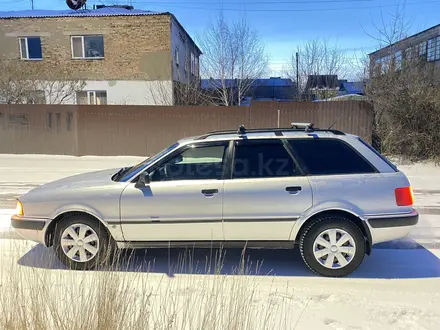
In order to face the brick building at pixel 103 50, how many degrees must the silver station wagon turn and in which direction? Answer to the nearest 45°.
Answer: approximately 90° to its right

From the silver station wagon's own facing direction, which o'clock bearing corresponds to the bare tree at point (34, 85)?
The bare tree is roughly at 2 o'clock from the silver station wagon.

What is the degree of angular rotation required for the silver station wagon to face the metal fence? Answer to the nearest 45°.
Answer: approximately 90° to its right

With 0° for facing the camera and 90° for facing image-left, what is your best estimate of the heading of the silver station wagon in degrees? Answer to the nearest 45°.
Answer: approximately 90°

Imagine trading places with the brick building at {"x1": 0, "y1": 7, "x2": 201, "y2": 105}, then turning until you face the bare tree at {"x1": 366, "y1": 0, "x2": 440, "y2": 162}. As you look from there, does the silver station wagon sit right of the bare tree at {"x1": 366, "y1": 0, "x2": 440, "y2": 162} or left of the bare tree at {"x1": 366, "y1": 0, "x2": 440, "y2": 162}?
right

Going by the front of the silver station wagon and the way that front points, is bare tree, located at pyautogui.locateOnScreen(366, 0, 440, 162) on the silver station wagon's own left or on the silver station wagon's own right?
on the silver station wagon's own right

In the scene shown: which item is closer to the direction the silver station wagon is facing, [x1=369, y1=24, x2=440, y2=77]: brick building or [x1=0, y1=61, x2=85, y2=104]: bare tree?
the bare tree

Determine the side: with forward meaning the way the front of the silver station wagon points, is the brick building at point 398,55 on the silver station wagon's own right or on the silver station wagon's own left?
on the silver station wagon's own right
